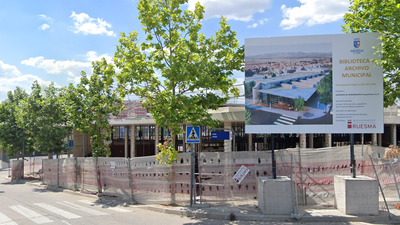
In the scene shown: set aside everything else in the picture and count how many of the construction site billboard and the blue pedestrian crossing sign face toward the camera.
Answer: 2

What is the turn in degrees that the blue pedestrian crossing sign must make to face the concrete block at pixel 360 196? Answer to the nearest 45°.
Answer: approximately 45° to its left

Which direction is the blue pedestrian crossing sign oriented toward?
toward the camera
